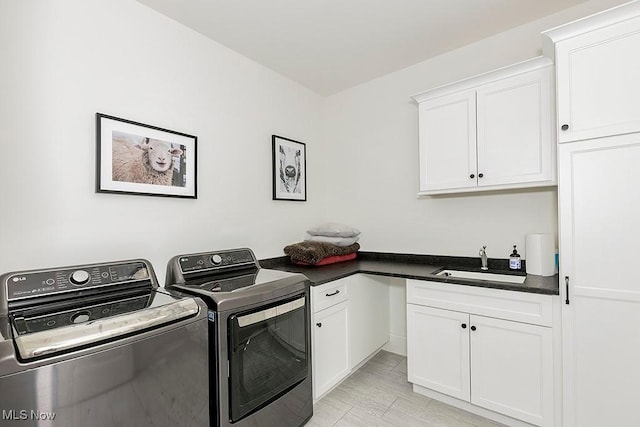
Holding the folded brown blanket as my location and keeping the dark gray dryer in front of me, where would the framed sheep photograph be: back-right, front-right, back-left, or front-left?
front-right

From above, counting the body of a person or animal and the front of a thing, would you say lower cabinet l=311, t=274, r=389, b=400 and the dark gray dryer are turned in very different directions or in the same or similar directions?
same or similar directions

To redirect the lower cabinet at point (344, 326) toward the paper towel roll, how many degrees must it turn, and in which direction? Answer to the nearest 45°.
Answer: approximately 45° to its left

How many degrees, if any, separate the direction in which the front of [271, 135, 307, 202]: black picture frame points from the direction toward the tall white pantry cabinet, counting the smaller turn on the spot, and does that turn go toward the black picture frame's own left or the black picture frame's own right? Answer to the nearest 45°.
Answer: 0° — it already faces it

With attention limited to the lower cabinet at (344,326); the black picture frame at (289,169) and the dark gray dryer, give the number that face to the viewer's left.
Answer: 0

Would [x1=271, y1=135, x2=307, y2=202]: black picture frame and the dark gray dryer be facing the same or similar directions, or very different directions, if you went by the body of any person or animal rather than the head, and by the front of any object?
same or similar directions

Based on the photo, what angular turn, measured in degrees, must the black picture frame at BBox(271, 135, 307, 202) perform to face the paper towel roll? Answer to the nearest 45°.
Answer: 0° — it already faces it

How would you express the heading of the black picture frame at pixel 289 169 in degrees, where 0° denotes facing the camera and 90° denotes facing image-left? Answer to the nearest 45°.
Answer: approximately 315°

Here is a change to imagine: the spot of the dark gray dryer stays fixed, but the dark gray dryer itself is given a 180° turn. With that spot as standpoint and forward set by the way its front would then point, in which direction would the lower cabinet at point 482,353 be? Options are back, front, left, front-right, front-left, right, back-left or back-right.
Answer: back-right

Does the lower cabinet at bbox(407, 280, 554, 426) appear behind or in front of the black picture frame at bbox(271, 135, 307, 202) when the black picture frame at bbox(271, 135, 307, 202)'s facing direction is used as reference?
in front

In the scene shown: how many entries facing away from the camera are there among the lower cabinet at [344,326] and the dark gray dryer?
0

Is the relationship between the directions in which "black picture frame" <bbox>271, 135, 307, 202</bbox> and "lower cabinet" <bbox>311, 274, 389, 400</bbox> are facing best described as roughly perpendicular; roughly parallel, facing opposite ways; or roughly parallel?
roughly parallel

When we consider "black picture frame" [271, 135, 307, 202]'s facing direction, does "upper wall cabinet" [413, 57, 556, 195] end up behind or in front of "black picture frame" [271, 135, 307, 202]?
in front

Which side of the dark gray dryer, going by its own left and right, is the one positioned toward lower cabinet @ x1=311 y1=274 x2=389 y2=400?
left
